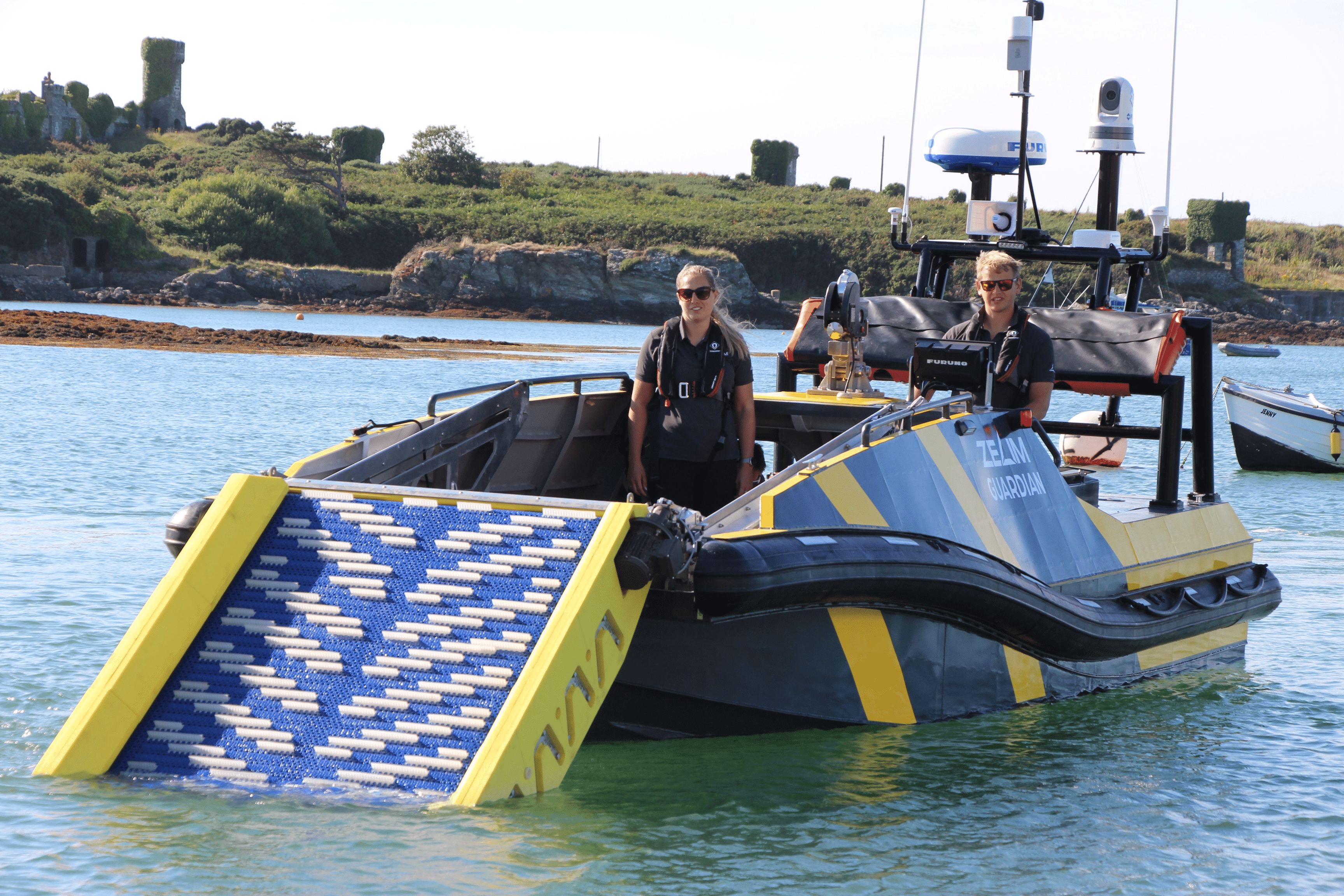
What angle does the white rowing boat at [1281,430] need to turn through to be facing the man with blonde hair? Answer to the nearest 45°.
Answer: approximately 45° to its left

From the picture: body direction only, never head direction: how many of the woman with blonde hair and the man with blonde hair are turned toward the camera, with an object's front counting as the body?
2

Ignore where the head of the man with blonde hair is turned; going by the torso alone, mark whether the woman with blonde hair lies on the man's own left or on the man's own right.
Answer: on the man's own right

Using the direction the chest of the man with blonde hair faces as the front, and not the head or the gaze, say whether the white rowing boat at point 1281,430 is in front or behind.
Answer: behind

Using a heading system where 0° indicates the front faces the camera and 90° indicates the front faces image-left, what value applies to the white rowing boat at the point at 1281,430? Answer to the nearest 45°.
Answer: approximately 45°

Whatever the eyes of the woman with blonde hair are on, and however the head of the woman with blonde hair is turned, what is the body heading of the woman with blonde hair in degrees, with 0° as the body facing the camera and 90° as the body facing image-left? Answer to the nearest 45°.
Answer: approximately 0°
